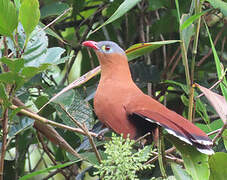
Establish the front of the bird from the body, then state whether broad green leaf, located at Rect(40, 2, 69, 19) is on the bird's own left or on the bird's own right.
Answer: on the bird's own right

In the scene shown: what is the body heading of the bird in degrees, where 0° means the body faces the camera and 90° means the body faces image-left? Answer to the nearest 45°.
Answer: approximately 90°
